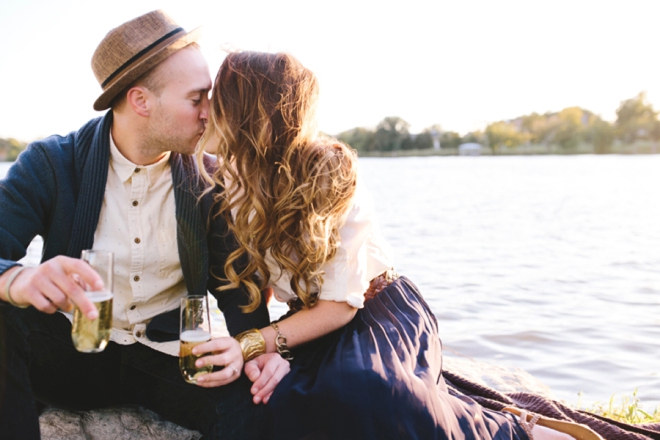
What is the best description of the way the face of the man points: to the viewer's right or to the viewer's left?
to the viewer's right

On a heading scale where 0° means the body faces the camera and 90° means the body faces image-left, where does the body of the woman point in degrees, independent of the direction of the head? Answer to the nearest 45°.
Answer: approximately 90°

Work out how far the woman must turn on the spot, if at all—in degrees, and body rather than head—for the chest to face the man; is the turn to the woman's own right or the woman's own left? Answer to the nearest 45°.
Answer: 0° — they already face them
